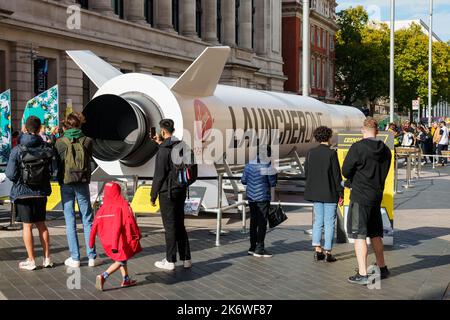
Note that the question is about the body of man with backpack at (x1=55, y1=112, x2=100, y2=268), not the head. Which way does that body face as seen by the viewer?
away from the camera

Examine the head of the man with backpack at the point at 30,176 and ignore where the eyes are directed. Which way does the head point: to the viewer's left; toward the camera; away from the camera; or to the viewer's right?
away from the camera

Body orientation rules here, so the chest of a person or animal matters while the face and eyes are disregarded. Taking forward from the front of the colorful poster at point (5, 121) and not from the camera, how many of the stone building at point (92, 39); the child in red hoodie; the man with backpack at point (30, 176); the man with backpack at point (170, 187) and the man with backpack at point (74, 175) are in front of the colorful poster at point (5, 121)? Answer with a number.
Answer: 4

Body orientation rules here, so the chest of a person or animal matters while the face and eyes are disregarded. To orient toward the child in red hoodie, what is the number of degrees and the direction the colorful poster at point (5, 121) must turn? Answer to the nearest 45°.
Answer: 0° — it already faces them

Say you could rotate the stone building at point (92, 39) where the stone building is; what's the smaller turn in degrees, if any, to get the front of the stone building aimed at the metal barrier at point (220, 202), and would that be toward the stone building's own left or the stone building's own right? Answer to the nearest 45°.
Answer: approximately 45° to the stone building's own right

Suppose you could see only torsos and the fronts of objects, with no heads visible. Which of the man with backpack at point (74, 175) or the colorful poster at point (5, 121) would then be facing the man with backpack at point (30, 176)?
the colorful poster

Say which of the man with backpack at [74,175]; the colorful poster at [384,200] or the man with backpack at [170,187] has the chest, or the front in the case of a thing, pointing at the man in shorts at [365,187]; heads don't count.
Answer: the colorful poster

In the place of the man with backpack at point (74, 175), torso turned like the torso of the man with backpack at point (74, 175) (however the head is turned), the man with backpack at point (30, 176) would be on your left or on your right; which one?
on your left

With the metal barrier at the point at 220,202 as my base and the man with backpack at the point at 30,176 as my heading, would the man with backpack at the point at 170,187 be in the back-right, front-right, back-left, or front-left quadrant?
front-left

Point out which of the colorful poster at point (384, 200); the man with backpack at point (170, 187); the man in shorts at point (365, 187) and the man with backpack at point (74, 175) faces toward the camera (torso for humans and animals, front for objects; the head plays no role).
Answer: the colorful poster

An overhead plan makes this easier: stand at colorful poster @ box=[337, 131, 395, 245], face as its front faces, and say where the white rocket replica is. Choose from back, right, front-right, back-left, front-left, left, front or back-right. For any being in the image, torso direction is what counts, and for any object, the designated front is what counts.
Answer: right

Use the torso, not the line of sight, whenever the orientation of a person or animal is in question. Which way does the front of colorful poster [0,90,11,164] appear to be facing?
toward the camera

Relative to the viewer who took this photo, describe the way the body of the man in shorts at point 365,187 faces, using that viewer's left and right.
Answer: facing away from the viewer and to the left of the viewer

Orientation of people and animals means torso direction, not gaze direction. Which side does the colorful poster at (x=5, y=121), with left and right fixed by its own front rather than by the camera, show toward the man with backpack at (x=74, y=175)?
front

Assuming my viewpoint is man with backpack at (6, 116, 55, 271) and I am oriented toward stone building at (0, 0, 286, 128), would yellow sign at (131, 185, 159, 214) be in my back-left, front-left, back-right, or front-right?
front-right

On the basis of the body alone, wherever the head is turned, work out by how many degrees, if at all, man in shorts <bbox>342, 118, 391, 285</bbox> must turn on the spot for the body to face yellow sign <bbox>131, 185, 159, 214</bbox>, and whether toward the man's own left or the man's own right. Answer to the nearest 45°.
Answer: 0° — they already face it

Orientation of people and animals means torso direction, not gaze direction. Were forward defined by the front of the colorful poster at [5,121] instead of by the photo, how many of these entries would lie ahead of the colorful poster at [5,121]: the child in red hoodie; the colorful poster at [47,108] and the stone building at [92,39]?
1

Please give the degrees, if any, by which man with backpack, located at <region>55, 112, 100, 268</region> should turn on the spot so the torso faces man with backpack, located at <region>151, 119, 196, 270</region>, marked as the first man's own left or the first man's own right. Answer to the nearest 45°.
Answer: approximately 90° to the first man's own right

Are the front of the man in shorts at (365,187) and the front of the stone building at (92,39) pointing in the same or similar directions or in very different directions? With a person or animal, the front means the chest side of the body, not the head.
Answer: very different directions

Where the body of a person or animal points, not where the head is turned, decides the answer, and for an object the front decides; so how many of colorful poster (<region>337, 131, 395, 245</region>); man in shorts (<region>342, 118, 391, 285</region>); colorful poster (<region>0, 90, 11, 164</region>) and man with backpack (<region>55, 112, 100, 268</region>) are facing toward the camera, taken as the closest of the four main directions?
2

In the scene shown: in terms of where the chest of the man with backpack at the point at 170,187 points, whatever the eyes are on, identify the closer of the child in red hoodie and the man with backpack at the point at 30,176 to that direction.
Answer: the man with backpack

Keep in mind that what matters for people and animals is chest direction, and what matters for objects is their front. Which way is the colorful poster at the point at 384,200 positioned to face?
toward the camera

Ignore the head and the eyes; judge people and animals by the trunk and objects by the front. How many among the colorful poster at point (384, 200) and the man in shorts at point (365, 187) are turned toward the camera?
1
